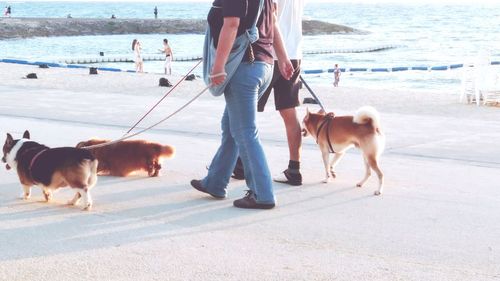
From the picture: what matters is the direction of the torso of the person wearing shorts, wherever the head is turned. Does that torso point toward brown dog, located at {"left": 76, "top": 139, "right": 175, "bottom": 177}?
yes

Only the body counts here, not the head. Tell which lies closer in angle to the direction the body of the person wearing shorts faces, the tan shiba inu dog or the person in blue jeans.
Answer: the person in blue jeans

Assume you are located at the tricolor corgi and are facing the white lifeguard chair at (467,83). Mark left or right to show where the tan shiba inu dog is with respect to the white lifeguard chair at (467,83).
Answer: right

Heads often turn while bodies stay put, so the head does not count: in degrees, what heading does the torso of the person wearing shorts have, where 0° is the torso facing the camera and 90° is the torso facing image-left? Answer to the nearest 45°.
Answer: approximately 90°

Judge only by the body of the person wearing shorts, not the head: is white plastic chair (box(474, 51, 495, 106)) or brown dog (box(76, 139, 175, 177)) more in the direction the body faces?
the brown dog

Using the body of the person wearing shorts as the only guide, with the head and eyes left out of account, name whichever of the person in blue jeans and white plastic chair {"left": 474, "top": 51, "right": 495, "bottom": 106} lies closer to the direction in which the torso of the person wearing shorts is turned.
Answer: the person in blue jeans

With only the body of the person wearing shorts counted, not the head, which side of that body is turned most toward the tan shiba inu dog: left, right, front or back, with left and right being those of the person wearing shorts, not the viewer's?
back

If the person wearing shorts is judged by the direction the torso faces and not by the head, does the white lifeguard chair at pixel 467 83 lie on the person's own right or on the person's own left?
on the person's own right

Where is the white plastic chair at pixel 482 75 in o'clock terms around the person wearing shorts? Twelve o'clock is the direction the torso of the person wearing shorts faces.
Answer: The white plastic chair is roughly at 4 o'clock from the person wearing shorts.

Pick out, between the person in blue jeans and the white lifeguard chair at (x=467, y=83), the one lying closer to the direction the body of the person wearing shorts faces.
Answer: the person in blue jeans
